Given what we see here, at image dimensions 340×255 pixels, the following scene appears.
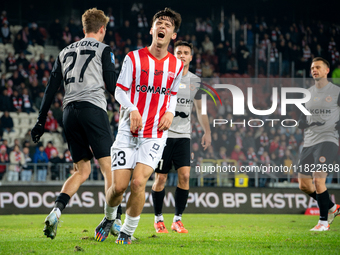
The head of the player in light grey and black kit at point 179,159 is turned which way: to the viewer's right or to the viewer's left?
to the viewer's left

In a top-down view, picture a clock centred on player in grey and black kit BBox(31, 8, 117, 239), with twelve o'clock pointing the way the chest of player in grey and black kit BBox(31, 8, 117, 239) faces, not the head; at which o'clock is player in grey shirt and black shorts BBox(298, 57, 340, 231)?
player in grey shirt and black shorts BBox(298, 57, 340, 231) is roughly at 1 o'clock from player in grey and black kit BBox(31, 8, 117, 239).

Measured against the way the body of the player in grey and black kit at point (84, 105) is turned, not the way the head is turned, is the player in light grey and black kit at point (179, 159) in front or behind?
in front

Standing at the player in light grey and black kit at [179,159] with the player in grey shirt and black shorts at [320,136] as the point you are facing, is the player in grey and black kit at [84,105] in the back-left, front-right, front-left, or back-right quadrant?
back-right

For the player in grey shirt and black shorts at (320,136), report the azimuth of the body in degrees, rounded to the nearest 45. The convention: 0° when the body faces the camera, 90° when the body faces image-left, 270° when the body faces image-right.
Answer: approximately 45°

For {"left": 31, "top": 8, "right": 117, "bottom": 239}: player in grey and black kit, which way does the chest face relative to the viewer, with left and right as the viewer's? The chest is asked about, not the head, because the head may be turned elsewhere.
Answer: facing away from the viewer and to the right of the viewer

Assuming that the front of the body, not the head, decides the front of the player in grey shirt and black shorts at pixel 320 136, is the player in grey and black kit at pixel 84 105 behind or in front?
in front
